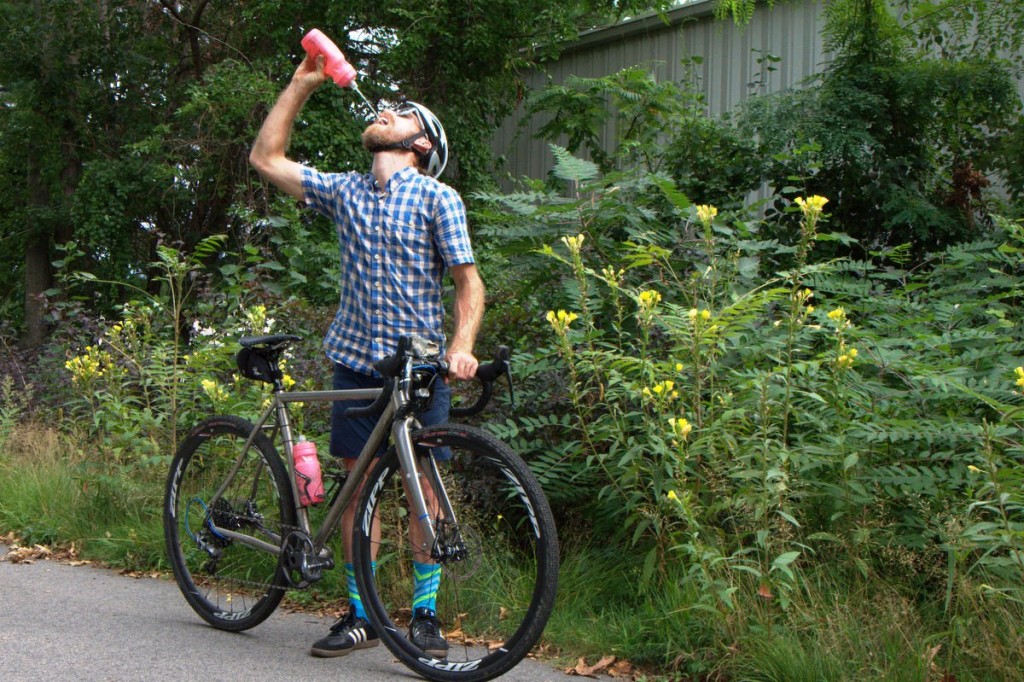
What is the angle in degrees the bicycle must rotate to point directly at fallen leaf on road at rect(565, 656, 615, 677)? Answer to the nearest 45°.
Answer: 0° — it already faces it

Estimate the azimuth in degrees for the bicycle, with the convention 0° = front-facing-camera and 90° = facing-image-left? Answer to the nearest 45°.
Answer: approximately 315°
